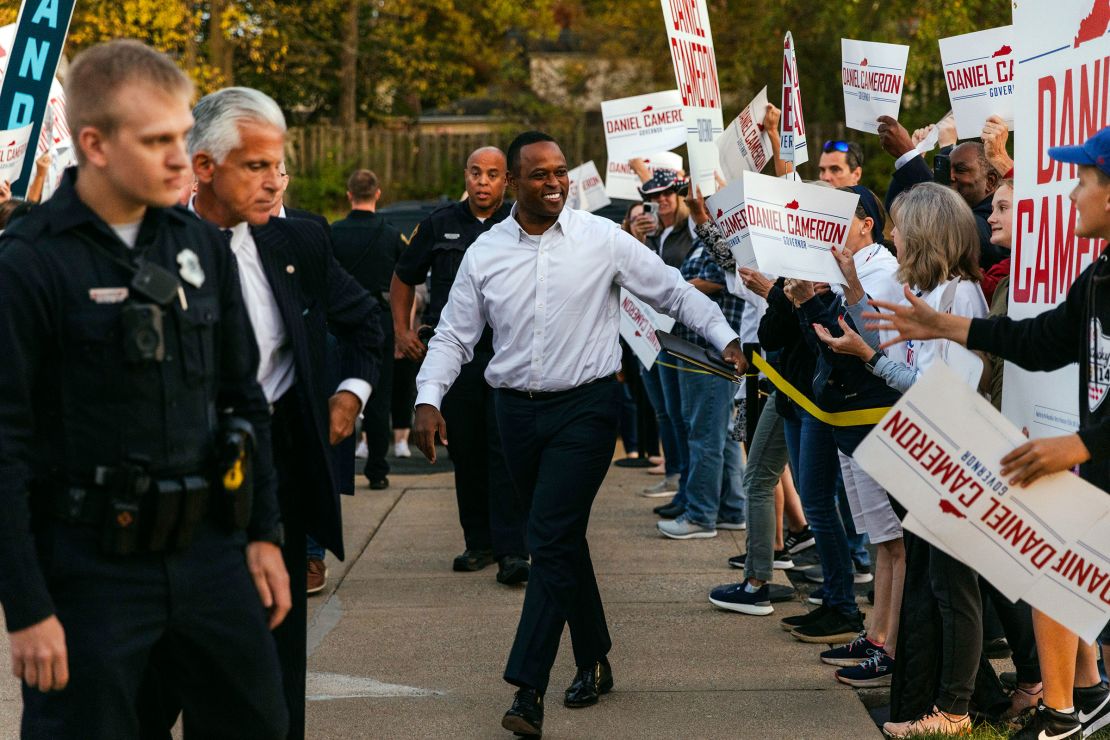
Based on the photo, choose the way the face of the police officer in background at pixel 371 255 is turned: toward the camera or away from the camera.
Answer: away from the camera

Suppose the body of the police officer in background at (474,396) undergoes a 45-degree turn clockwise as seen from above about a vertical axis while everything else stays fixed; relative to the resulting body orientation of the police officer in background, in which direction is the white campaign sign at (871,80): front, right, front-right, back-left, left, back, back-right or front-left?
back-left

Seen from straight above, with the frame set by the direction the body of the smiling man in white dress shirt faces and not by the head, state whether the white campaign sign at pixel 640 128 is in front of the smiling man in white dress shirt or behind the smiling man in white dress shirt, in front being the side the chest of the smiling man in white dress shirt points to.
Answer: behind

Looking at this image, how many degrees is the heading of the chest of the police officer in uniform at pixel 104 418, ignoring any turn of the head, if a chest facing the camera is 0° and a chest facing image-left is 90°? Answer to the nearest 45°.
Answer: approximately 315°

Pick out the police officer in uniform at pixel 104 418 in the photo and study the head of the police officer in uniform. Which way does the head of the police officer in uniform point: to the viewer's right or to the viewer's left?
to the viewer's right

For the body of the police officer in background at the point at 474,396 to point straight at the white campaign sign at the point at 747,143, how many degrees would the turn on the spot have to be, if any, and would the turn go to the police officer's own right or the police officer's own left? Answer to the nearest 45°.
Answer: approximately 45° to the police officer's own left

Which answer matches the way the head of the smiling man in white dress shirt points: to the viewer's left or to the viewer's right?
to the viewer's right

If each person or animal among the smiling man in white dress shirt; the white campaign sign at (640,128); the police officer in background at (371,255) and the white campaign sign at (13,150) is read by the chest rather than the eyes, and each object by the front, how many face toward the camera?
3

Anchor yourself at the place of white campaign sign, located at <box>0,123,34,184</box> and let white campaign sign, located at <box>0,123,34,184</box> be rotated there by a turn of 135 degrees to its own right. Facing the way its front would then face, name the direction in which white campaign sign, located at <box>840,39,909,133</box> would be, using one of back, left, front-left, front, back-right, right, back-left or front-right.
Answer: back-right

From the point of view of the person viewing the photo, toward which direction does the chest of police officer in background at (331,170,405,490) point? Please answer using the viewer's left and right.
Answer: facing away from the viewer

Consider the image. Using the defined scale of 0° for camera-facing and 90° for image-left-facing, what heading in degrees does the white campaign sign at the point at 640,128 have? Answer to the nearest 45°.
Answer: approximately 0°

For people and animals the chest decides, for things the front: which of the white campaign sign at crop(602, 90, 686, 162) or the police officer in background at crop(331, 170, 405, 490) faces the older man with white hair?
the white campaign sign

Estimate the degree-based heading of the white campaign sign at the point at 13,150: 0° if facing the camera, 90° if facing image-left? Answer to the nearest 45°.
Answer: approximately 0°
